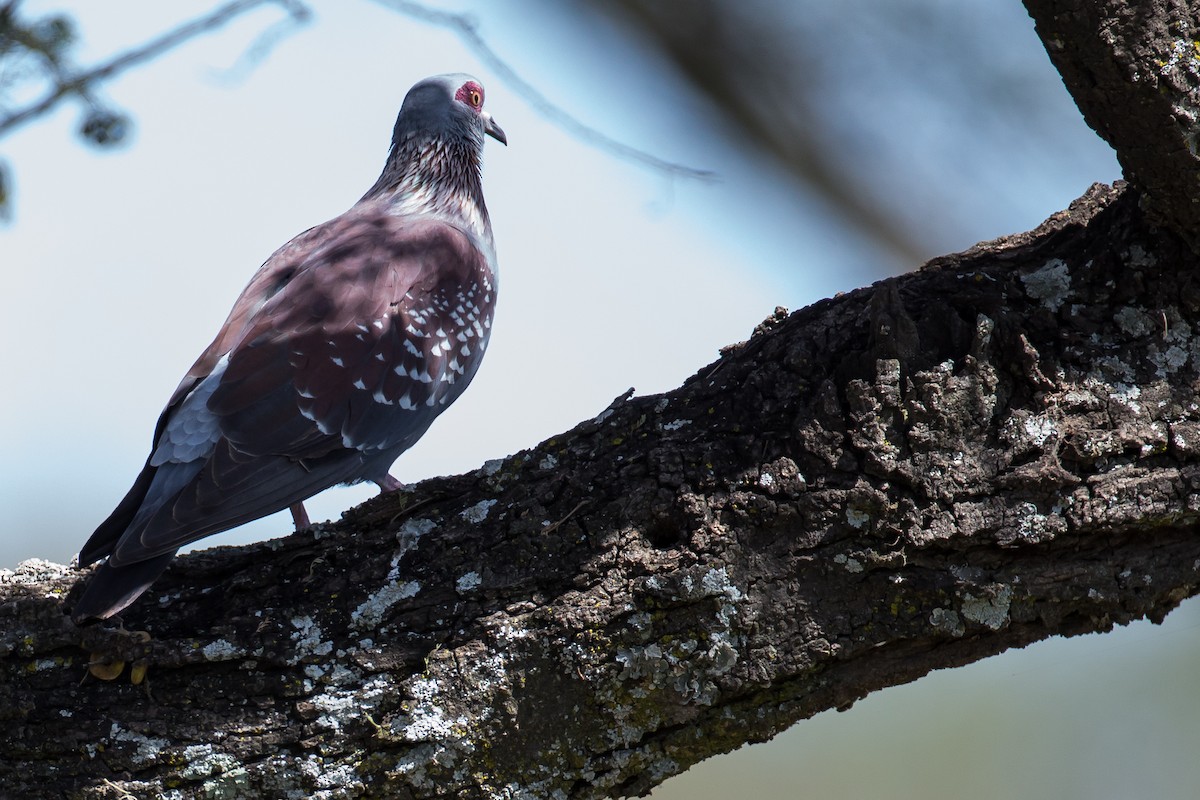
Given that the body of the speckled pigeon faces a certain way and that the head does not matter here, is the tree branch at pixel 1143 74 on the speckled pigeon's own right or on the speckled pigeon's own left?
on the speckled pigeon's own right

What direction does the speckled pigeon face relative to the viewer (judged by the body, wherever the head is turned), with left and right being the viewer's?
facing away from the viewer and to the right of the viewer
